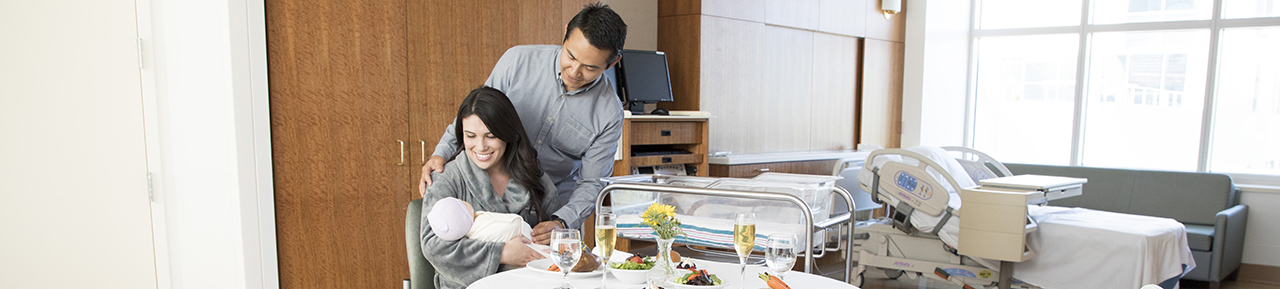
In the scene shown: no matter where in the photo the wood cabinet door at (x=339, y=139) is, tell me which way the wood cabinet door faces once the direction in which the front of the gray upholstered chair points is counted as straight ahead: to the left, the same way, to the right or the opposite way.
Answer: to the right

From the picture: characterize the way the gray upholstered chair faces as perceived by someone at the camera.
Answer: facing to the right of the viewer

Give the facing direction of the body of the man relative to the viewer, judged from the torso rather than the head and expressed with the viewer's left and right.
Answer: facing the viewer and to the left of the viewer

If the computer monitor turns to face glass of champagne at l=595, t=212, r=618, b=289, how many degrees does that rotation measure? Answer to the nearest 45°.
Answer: approximately 45° to its right

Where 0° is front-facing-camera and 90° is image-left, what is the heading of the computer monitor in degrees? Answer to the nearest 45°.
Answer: approximately 315°

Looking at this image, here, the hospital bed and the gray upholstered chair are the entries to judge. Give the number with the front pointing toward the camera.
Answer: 0

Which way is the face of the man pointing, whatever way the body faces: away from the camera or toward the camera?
toward the camera

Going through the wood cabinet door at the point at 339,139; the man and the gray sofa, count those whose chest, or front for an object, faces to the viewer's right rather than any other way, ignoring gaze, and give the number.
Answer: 0

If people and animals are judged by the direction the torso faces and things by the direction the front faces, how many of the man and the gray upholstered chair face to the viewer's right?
1

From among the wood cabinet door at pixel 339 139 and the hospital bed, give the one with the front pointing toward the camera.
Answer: the wood cabinet door

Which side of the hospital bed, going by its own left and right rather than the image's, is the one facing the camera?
right

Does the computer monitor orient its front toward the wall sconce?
no

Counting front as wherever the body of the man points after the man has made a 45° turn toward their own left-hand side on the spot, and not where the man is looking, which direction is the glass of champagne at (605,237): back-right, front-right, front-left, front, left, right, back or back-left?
front

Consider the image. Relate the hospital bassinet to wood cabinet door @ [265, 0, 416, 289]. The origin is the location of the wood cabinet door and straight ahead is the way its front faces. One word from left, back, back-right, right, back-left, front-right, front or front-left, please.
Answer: front-left

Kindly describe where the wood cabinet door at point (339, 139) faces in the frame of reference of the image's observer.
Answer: facing the viewer

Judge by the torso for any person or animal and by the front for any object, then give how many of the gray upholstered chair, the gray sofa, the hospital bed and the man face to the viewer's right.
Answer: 2
